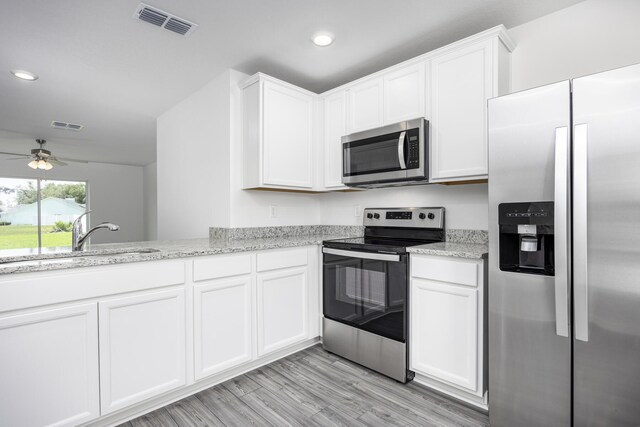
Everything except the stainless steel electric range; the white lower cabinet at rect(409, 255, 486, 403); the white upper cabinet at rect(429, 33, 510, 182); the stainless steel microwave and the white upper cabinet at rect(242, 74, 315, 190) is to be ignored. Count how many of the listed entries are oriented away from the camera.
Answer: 0

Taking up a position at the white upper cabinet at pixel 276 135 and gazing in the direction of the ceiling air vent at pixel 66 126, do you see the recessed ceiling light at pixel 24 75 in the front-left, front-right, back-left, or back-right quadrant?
front-left

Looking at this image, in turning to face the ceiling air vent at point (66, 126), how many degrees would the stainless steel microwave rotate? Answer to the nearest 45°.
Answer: approximately 45° to its right

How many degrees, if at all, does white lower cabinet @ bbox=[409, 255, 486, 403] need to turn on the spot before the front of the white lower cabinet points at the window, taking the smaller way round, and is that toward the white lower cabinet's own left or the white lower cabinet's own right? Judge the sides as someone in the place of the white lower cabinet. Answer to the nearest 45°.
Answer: approximately 45° to the white lower cabinet's own right

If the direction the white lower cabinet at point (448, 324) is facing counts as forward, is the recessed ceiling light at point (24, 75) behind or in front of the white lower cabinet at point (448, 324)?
in front

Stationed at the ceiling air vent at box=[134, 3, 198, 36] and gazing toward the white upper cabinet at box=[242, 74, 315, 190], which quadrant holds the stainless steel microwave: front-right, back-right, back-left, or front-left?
front-right

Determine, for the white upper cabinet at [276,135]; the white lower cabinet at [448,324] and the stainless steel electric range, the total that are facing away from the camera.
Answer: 0

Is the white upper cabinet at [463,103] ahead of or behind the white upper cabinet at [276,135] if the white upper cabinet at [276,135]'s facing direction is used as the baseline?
ahead

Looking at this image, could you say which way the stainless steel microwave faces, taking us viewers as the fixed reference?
facing the viewer and to the left of the viewer

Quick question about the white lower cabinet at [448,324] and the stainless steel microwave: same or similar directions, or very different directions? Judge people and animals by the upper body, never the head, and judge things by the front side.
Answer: same or similar directions

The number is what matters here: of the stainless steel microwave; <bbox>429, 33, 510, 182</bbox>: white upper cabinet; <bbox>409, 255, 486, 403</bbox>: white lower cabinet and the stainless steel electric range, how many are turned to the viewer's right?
0

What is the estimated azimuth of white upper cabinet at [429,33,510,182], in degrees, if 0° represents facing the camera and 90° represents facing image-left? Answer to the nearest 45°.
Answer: approximately 45°

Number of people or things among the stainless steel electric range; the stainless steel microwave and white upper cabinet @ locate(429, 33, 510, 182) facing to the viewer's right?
0

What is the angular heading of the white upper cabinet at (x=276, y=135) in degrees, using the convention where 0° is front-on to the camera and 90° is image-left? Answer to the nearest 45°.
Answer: approximately 315°

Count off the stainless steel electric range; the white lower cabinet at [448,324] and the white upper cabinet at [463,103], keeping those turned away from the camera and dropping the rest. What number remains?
0
